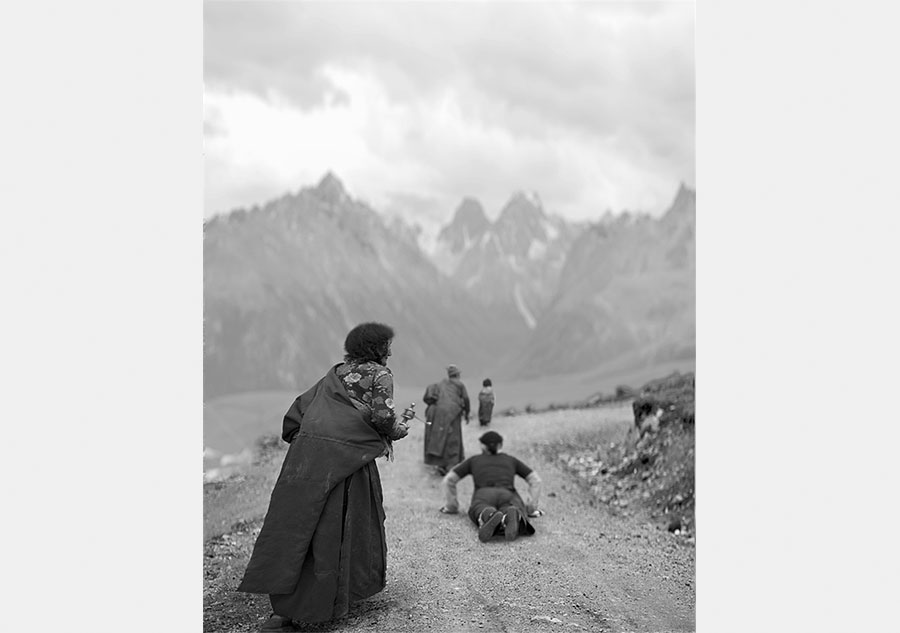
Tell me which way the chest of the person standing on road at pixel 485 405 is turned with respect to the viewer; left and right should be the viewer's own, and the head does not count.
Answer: facing away from the viewer

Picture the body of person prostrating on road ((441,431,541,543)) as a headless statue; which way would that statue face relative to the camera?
away from the camera

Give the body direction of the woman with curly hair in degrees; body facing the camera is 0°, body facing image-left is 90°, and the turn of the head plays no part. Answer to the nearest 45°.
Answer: approximately 225°

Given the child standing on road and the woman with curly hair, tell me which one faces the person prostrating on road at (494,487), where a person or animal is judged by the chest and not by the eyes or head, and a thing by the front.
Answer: the woman with curly hair

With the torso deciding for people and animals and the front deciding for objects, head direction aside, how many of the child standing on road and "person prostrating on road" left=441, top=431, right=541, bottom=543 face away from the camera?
2

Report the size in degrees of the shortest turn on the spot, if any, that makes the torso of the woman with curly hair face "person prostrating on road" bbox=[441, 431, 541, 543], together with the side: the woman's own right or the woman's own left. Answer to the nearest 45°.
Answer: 0° — they already face them

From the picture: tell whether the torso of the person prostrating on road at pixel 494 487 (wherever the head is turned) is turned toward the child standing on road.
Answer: yes

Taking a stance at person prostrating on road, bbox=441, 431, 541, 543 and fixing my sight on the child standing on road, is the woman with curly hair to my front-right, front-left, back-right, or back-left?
back-left

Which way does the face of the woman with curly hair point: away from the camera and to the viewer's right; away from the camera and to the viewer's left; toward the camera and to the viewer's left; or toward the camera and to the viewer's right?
away from the camera and to the viewer's right

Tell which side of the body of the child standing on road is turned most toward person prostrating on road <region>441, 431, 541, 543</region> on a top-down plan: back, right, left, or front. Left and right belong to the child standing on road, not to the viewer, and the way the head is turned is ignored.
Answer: back

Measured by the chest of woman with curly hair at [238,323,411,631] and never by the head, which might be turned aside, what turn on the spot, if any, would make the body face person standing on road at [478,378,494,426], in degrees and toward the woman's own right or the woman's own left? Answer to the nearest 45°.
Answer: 0° — they already face them
